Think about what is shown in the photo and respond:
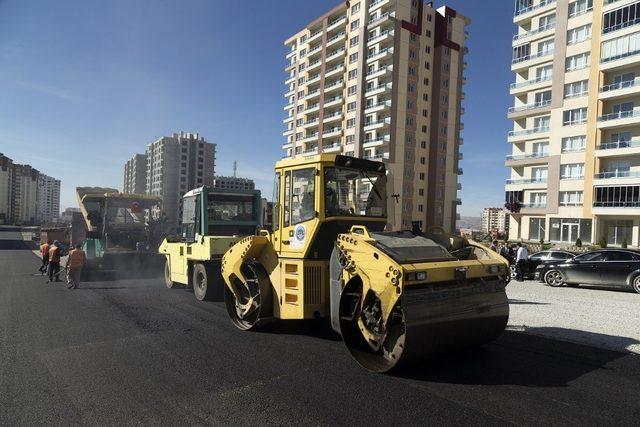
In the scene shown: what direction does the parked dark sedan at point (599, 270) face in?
to the viewer's left

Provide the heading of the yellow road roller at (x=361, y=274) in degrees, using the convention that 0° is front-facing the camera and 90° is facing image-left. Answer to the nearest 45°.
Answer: approximately 315°

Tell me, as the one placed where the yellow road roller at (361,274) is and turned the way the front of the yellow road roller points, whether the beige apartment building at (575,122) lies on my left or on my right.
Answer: on my left

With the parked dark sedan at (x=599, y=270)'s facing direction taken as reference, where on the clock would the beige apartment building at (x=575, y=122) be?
The beige apartment building is roughly at 3 o'clock from the parked dark sedan.

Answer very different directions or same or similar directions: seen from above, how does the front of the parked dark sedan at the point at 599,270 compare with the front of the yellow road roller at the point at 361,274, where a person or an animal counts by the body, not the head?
very different directions

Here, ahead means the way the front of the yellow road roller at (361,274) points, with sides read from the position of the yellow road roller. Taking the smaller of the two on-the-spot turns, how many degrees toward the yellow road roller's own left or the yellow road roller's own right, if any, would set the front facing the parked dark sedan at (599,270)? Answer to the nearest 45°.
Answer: approximately 90° to the yellow road roller's own left

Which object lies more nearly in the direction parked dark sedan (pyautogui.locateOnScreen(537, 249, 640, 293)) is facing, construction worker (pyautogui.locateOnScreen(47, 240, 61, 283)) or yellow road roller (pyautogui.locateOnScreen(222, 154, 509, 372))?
the construction worker

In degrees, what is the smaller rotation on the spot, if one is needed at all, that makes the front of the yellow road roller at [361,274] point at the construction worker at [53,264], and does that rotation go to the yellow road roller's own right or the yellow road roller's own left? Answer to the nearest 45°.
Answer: approximately 180°

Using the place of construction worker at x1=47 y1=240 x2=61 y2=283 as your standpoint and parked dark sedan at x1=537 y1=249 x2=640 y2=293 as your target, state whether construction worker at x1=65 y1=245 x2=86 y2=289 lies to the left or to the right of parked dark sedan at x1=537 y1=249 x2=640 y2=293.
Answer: right
